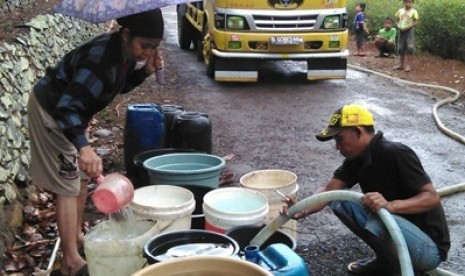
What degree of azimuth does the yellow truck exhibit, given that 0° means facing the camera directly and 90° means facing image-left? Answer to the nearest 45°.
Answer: approximately 0°

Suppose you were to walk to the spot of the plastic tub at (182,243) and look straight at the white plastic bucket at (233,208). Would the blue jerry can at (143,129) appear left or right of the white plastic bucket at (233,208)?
left

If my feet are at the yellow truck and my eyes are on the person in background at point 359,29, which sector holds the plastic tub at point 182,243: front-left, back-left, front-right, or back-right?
back-right

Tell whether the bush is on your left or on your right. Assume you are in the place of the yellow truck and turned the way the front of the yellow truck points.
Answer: on your left
